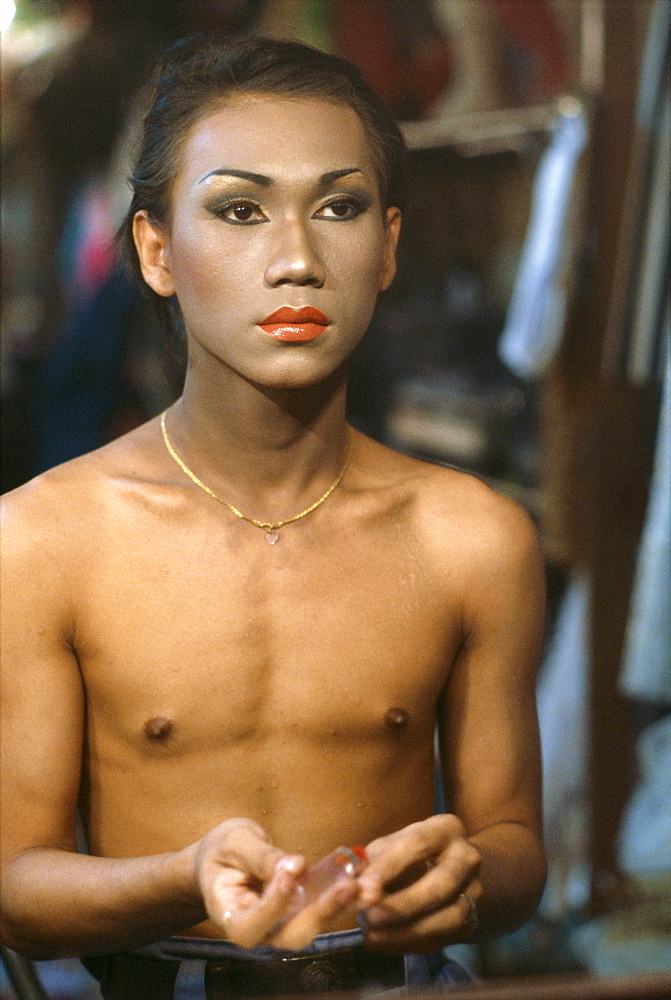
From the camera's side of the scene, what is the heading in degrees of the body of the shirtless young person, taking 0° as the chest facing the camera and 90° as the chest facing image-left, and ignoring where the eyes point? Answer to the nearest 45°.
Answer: approximately 0°
